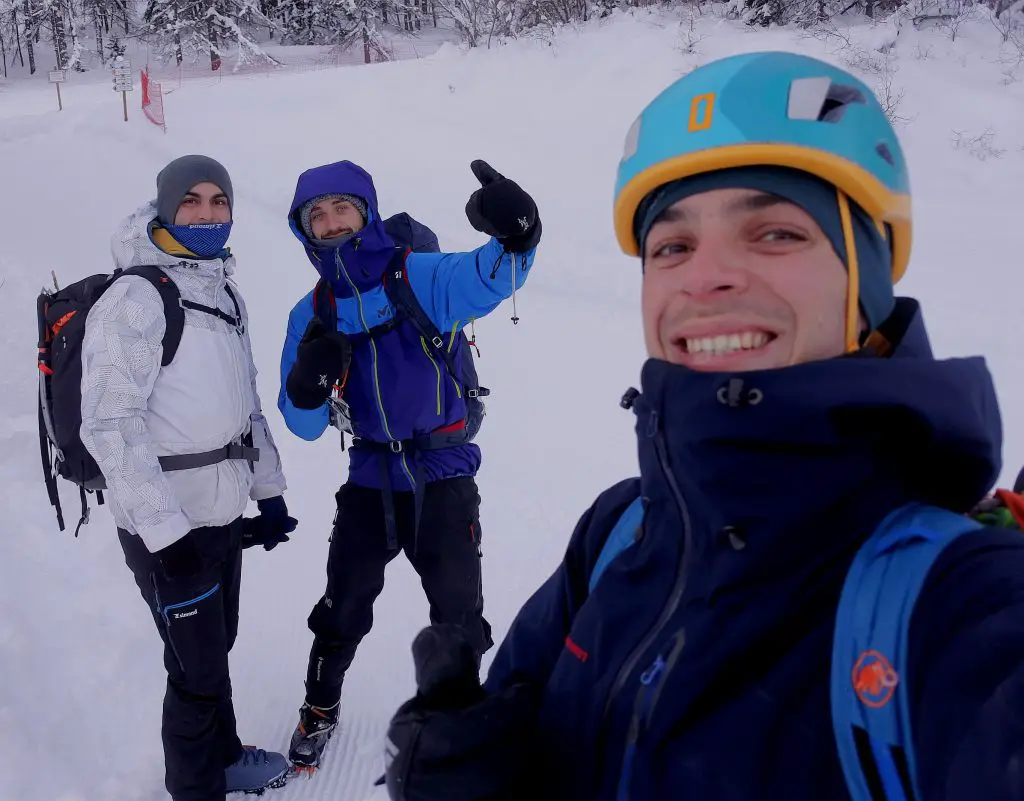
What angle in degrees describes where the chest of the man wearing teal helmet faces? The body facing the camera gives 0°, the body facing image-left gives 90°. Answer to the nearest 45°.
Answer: approximately 45°

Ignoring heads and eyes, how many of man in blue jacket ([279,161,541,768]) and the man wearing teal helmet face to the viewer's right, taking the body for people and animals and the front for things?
0

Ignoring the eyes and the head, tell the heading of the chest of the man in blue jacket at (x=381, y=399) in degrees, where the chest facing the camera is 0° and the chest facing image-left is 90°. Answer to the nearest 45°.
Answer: approximately 0°

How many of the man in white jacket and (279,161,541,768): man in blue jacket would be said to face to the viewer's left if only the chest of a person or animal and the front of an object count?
0

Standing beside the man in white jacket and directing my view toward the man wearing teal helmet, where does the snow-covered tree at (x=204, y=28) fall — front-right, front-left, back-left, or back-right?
back-left

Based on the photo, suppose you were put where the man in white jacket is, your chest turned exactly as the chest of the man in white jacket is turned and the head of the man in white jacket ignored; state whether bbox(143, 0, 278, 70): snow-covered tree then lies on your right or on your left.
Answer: on your left

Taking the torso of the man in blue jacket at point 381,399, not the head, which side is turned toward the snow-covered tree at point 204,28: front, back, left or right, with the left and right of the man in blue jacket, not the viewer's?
back

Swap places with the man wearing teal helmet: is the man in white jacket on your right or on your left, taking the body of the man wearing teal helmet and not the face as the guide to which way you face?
on your right

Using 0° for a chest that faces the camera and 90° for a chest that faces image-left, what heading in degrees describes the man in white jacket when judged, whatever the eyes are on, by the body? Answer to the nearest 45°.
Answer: approximately 315°
